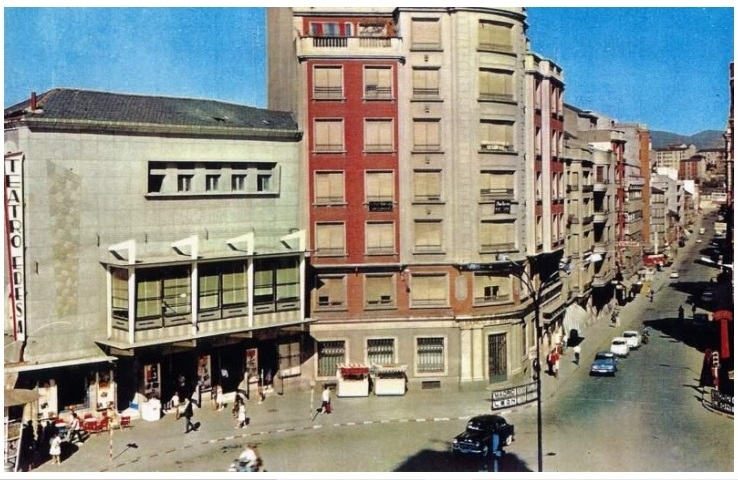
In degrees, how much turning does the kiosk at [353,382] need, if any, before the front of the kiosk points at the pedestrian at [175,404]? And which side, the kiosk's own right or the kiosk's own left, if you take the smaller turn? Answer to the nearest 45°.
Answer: approximately 45° to the kiosk's own right

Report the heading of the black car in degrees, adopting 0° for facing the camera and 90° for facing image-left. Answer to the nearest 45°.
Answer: approximately 45°

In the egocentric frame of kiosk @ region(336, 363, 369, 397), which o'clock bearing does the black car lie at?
The black car is roughly at 11 o'clock from the kiosk.

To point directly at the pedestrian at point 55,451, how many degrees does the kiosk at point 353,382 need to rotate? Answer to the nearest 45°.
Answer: approximately 45° to its right

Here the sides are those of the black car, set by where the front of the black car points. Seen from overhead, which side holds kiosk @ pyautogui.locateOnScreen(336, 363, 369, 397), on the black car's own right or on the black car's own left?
on the black car's own right

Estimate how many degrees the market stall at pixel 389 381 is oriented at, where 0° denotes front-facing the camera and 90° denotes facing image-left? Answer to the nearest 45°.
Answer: approximately 0°
